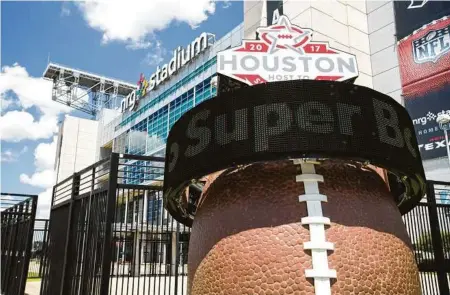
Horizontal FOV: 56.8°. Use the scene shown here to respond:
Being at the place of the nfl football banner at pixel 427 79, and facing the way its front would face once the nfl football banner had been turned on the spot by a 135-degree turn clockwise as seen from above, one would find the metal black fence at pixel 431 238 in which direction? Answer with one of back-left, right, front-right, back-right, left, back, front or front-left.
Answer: back

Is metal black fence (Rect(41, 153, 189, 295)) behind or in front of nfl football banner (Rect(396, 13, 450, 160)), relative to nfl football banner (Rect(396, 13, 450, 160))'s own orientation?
in front

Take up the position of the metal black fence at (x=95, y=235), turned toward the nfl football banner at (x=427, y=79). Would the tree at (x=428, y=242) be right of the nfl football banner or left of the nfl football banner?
right

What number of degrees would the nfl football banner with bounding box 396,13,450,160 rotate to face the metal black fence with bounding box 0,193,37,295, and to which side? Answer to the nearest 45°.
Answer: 0° — it already faces it

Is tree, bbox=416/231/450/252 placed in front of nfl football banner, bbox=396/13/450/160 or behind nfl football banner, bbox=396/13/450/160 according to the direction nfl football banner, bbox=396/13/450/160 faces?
in front

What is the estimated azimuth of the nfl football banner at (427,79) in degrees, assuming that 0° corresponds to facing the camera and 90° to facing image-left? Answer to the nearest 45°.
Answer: approximately 45°
